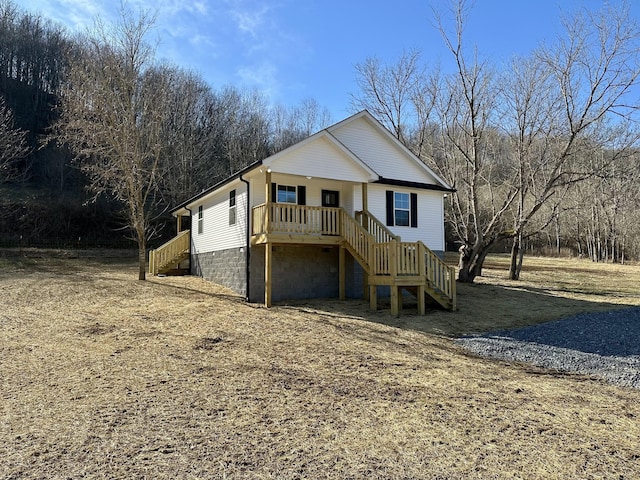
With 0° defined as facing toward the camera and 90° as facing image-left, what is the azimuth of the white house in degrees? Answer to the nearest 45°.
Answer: approximately 315°

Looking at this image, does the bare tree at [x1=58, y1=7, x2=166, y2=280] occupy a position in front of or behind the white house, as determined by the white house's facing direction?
behind
